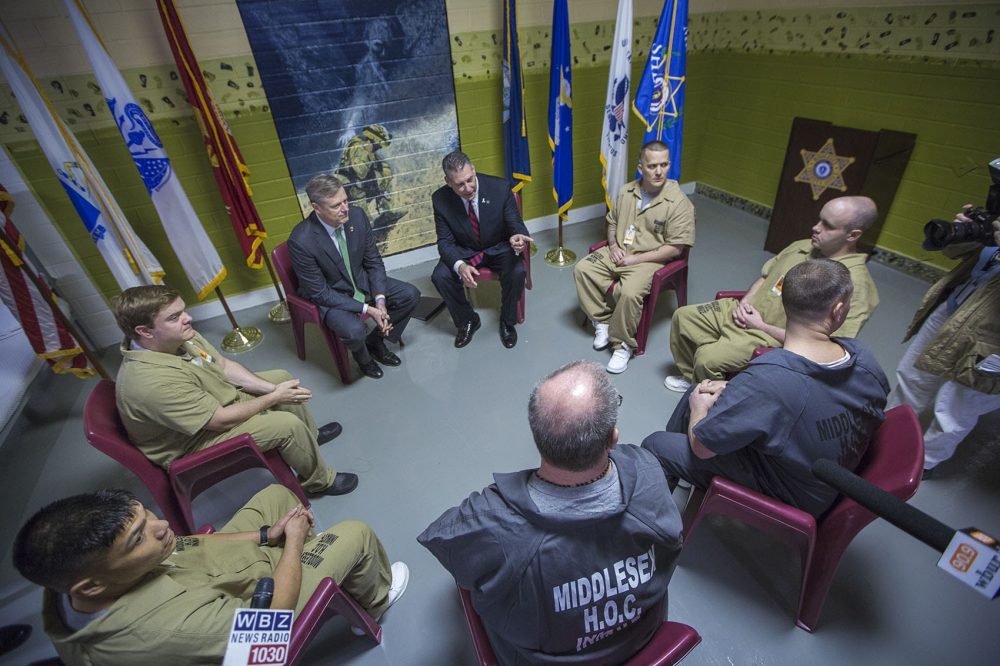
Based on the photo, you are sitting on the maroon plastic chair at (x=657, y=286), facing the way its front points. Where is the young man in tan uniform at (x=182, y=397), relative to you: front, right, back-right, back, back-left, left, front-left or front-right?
front

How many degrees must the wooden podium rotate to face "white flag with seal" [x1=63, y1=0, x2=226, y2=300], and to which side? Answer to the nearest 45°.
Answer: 0° — it already faces it

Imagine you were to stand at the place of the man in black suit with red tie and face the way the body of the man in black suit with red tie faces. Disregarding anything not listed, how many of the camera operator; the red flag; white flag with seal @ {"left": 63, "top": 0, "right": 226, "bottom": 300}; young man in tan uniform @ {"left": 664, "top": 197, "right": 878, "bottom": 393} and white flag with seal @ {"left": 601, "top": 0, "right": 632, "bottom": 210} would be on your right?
2

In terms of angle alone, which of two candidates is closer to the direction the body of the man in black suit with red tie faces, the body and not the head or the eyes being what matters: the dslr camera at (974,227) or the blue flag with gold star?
the dslr camera

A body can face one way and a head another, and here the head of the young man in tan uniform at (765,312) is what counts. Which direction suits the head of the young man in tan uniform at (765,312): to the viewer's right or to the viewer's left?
to the viewer's left

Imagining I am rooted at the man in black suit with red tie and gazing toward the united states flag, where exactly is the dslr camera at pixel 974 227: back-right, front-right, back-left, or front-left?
back-left

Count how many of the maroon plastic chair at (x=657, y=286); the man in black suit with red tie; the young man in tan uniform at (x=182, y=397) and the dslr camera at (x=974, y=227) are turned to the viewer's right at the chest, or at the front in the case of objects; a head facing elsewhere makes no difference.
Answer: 1

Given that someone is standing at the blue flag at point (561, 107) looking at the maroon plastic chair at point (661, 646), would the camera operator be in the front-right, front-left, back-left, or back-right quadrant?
front-left

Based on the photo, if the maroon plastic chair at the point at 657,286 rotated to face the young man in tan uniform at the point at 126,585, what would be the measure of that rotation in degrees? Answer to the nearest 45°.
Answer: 0° — it already faces them

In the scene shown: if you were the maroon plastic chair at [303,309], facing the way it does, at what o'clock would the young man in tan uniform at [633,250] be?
The young man in tan uniform is roughly at 11 o'clock from the maroon plastic chair.

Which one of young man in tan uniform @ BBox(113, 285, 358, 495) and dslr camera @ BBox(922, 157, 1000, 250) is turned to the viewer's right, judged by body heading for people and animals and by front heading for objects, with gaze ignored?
the young man in tan uniform

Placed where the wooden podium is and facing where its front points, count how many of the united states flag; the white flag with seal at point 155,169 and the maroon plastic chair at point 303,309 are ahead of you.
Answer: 3

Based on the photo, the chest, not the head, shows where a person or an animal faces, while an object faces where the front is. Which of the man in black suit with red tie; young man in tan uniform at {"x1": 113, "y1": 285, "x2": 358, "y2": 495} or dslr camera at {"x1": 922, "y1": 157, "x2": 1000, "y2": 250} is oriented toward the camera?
the man in black suit with red tie

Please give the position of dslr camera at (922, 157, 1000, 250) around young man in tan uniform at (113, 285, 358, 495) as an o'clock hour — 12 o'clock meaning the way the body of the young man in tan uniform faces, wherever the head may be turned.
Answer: The dslr camera is roughly at 1 o'clock from the young man in tan uniform.

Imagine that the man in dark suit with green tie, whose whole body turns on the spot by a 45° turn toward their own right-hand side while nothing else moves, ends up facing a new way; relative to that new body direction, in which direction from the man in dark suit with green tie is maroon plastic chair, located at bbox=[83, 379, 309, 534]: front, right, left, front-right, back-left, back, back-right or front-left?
front-right

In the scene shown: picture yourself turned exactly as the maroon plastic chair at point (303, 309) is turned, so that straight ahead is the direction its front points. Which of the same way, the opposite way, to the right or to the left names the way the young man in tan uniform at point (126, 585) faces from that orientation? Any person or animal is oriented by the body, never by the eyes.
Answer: to the left

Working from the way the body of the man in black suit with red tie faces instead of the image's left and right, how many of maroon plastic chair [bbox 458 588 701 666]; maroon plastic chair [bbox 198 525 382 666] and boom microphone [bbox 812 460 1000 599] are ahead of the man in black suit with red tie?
3

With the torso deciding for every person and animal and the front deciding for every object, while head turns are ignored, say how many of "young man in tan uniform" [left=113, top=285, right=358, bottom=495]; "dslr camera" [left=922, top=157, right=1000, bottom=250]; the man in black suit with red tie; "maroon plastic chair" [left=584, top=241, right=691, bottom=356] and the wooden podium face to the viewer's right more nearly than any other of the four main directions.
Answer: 1

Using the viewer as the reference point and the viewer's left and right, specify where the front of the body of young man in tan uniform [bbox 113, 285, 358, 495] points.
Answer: facing to the right of the viewer
